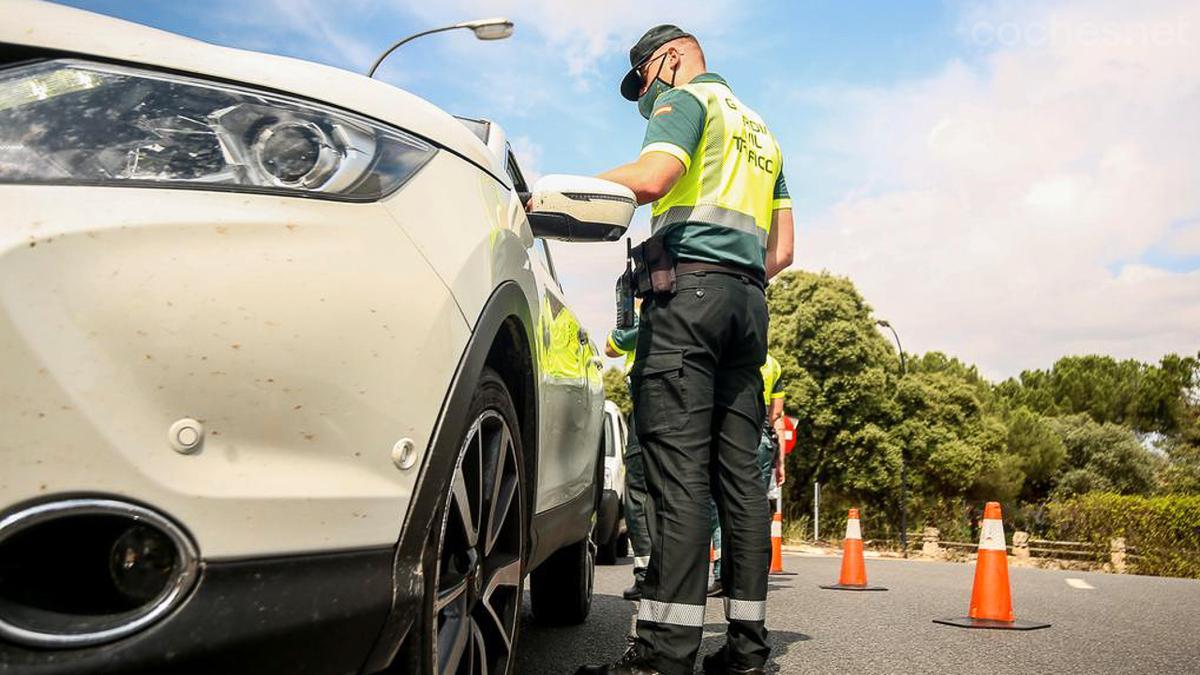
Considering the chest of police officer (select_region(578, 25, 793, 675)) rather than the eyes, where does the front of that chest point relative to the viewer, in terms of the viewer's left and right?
facing away from the viewer and to the left of the viewer

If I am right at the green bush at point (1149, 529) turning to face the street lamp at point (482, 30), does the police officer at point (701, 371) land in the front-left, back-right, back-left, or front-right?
front-left

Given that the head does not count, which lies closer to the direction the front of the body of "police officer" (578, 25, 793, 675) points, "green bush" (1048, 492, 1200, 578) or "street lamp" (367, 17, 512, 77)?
the street lamp

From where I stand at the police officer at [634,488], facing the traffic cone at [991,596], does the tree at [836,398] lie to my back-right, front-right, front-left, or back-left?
front-left

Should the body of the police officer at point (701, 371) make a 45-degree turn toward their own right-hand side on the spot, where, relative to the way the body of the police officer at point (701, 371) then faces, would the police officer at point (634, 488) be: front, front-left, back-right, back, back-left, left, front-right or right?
front

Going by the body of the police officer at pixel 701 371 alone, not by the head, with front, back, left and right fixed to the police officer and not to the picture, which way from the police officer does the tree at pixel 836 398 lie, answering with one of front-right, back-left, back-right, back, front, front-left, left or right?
front-right

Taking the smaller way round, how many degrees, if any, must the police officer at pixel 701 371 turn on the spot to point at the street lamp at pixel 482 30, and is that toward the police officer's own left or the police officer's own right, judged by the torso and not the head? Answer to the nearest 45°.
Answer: approximately 45° to the police officer's own right

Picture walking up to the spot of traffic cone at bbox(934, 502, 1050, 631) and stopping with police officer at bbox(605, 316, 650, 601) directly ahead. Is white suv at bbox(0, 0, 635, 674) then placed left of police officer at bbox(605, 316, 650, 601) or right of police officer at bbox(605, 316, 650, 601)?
left

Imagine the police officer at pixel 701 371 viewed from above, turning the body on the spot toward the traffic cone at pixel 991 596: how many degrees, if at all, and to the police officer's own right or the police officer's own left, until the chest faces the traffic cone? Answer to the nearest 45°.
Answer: approximately 90° to the police officer's own right

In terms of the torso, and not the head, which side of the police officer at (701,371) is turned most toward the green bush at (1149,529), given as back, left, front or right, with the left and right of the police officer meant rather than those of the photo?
right

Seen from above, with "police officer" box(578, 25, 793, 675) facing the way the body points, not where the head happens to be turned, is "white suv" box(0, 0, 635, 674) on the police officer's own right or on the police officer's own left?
on the police officer's own left
